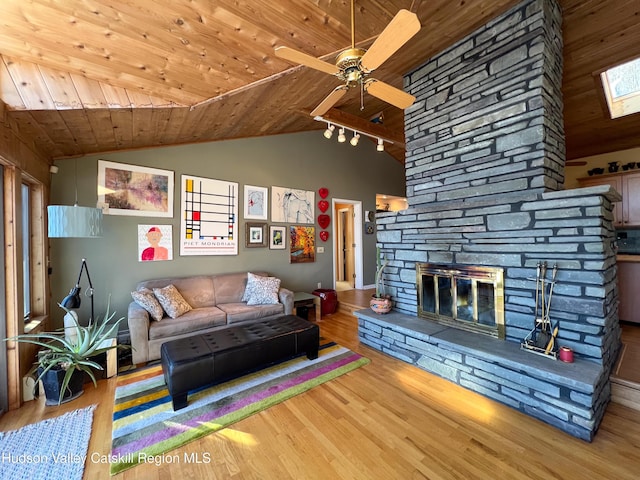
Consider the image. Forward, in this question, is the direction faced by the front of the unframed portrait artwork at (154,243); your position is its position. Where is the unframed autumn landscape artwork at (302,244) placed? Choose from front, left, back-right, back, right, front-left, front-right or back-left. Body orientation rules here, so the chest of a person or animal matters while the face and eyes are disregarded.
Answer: left

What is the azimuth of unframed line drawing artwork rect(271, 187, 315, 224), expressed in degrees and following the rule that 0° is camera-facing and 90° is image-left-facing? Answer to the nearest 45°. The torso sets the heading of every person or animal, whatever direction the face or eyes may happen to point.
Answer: approximately 315°

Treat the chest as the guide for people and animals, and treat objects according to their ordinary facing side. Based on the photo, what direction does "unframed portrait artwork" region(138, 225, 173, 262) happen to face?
toward the camera

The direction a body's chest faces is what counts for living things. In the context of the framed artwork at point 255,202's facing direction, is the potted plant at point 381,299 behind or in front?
in front

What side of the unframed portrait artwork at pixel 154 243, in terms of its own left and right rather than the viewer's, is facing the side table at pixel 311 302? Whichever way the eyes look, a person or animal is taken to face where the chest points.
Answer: left

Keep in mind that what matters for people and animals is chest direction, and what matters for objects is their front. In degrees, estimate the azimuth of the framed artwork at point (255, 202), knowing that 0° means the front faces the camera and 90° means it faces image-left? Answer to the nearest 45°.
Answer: approximately 315°

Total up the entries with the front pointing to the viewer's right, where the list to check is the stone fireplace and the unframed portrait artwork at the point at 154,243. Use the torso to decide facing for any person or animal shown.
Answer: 0

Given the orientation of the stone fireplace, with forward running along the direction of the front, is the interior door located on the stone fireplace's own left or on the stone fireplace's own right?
on the stone fireplace's own right

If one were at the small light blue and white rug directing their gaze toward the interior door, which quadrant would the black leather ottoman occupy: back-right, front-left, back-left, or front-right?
front-right

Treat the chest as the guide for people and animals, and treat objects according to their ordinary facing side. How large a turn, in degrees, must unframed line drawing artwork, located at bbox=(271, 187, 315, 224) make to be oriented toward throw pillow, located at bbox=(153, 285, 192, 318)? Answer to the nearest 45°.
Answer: approximately 90° to its right

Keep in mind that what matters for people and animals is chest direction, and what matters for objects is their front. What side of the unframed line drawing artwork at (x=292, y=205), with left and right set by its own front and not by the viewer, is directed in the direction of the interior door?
left

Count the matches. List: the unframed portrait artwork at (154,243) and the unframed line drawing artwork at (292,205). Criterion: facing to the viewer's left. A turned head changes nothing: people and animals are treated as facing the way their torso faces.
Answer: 0

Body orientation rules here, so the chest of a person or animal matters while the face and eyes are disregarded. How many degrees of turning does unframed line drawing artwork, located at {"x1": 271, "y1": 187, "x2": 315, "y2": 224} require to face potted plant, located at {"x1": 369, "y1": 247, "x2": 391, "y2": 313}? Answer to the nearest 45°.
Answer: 0° — it already faces it

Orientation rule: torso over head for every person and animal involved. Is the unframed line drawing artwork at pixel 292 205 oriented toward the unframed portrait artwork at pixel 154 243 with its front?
no

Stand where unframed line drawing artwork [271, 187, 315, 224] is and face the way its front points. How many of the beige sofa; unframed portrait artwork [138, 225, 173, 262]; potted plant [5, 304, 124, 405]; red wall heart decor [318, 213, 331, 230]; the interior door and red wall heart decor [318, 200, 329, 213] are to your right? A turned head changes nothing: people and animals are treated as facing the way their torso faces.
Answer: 3

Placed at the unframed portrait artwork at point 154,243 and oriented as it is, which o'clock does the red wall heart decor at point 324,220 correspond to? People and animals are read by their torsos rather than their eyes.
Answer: The red wall heart decor is roughly at 9 o'clock from the unframed portrait artwork.

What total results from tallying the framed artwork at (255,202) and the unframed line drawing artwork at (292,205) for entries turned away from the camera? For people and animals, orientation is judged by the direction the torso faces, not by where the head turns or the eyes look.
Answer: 0

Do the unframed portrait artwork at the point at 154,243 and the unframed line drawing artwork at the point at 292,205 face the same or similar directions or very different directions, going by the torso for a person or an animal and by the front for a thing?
same or similar directions

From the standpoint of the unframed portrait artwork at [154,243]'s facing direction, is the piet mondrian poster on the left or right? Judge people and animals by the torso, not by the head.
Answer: on its left
